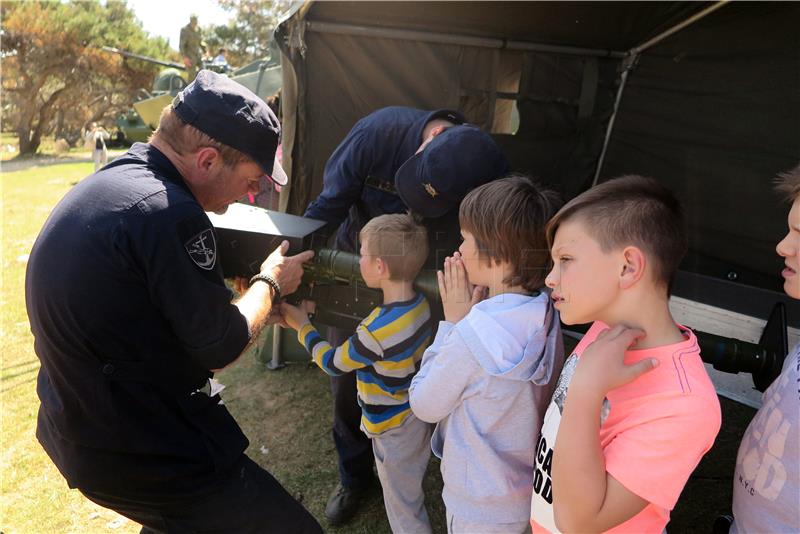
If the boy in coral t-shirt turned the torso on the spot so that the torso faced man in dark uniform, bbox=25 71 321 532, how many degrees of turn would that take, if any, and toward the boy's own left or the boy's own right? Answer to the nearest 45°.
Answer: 0° — they already face them

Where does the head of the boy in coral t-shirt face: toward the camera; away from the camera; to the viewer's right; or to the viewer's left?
to the viewer's left

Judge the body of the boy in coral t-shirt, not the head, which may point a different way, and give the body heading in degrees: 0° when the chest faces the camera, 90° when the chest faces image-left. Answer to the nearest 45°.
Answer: approximately 90°

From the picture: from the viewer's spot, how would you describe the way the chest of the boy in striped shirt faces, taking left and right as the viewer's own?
facing away from the viewer and to the left of the viewer

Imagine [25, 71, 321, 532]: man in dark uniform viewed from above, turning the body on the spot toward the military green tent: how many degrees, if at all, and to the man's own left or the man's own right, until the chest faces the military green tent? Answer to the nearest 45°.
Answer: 0° — they already face it

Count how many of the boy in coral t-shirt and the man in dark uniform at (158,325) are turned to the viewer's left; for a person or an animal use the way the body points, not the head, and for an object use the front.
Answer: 1

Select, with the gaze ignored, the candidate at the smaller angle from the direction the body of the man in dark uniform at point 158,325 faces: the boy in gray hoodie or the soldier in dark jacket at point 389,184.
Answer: the soldier in dark jacket
